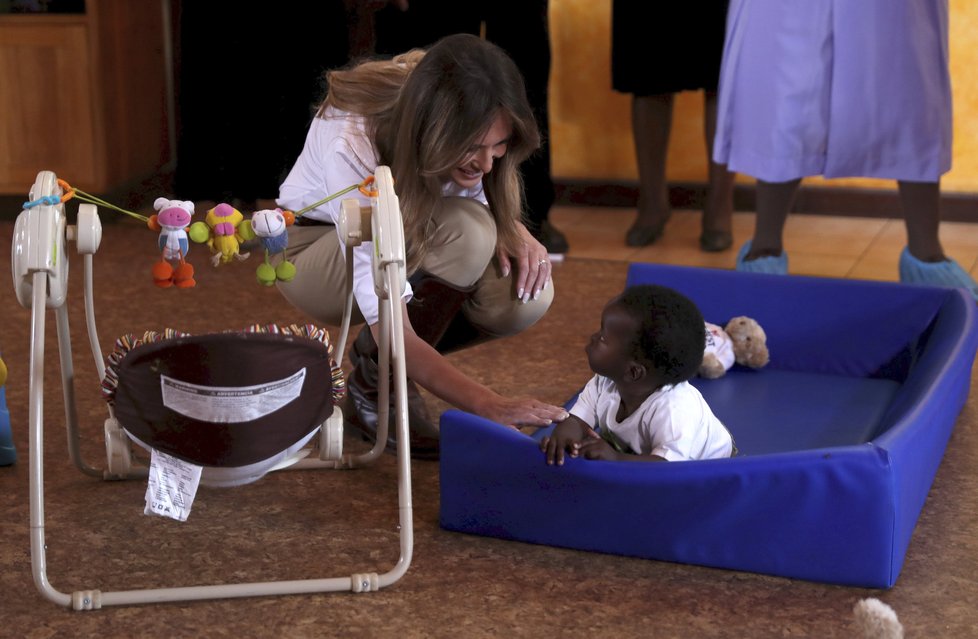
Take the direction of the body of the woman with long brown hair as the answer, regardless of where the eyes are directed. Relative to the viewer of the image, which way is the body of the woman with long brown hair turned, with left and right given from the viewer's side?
facing the viewer and to the right of the viewer

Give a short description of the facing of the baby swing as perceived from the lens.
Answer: facing away from the viewer

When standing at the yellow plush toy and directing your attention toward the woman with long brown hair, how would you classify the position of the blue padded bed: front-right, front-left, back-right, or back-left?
front-right

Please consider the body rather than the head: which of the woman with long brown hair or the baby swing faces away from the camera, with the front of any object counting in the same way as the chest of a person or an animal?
the baby swing

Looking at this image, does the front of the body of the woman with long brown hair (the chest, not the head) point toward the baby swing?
no

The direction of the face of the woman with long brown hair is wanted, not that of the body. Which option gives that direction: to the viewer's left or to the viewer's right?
to the viewer's right

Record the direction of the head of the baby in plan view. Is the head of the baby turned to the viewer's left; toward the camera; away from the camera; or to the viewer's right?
to the viewer's left

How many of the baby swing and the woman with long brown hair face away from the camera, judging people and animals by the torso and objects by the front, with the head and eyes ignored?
1
